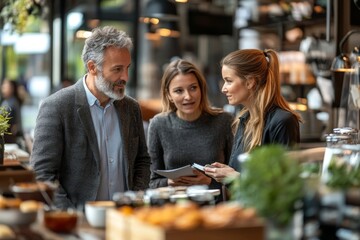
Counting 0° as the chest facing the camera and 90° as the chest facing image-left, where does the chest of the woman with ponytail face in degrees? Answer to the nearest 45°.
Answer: approximately 90°

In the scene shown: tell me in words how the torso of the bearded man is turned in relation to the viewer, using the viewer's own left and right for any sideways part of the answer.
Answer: facing the viewer and to the right of the viewer

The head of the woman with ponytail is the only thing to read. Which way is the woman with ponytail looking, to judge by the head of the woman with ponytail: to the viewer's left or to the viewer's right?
to the viewer's left

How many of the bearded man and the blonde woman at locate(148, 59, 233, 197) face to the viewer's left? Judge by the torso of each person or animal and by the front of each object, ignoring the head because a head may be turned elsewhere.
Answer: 0

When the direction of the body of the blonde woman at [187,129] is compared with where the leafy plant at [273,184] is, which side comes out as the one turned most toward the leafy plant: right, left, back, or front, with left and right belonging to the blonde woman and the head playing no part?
front

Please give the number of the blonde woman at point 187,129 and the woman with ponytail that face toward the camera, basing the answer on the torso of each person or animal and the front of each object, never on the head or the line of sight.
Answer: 1

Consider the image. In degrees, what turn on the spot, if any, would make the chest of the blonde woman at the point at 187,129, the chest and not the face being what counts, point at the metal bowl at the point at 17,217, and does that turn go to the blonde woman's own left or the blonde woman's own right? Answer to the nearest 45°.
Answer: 0° — they already face it

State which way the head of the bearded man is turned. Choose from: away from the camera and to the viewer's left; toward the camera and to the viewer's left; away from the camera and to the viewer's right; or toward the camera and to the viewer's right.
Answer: toward the camera and to the viewer's right

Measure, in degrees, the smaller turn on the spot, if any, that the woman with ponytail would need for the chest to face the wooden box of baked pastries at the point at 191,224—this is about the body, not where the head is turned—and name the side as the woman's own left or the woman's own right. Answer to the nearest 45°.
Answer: approximately 90° to the woman's own left

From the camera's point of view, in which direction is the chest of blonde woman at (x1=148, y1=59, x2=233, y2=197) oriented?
toward the camera

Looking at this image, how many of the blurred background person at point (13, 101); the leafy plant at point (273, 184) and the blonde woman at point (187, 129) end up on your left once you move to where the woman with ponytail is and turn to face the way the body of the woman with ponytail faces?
1

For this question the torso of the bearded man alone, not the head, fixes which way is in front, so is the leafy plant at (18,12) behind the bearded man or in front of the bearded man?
behind
